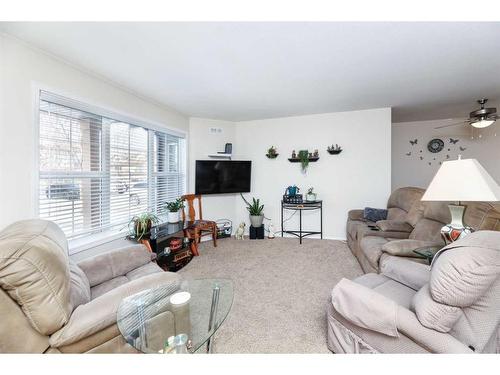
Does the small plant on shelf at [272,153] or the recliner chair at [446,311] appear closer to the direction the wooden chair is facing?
the recliner chair

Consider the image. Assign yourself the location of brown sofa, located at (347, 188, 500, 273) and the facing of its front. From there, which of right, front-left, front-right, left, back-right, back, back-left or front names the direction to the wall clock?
back-right

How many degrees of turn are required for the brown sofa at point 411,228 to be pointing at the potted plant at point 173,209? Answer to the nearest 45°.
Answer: approximately 45° to its right

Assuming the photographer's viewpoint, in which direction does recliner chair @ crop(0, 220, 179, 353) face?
facing away from the viewer and to the right of the viewer

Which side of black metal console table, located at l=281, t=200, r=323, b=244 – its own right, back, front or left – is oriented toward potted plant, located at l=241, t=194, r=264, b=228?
right

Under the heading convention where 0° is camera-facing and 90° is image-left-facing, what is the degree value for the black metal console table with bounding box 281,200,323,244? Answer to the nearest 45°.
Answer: approximately 0°

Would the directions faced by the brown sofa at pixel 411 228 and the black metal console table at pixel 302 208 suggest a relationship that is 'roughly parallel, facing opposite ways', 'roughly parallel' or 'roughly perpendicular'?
roughly perpendicular

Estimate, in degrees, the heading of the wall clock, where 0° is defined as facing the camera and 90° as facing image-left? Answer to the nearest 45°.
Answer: approximately 0°
